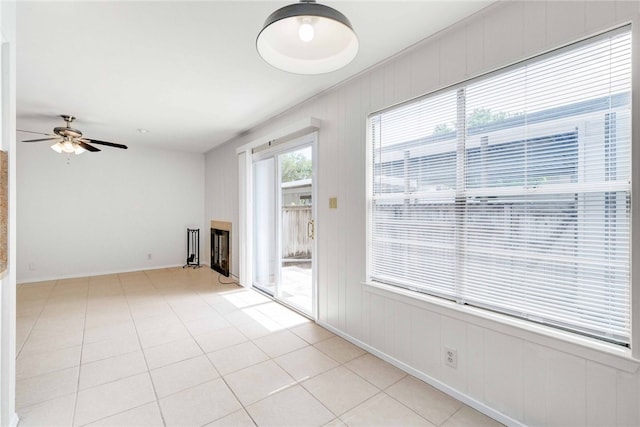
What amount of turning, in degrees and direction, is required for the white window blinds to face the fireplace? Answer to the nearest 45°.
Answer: approximately 45° to its right

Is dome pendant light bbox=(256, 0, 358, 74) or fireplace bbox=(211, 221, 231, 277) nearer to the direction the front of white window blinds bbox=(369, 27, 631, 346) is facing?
the dome pendant light

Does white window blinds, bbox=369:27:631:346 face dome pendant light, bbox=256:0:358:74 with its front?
yes

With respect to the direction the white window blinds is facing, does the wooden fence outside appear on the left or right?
on its right

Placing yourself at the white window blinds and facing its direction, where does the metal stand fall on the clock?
The metal stand is roughly at 2 o'clock from the white window blinds.

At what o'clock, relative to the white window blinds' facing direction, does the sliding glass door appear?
The sliding glass door is roughly at 2 o'clock from the white window blinds.
